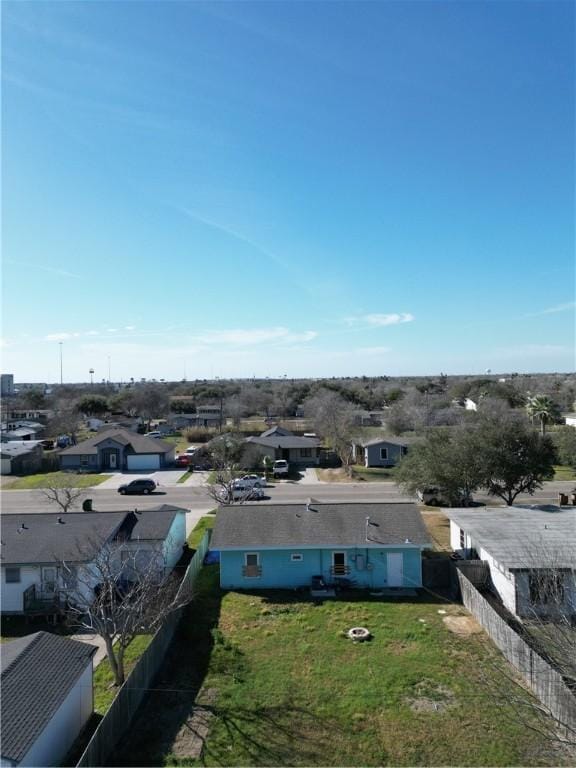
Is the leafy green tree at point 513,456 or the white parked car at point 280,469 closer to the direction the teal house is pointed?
the white parked car

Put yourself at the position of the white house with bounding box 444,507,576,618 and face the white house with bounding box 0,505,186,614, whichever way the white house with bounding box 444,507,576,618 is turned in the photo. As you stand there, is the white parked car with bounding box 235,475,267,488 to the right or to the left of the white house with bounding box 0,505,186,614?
right

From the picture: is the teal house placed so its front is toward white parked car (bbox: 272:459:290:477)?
yes

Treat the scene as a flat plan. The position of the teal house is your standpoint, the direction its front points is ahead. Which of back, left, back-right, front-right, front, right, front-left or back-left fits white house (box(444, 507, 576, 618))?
right

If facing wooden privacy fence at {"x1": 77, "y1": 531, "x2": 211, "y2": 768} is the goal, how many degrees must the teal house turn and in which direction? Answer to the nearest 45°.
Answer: approximately 135° to its left

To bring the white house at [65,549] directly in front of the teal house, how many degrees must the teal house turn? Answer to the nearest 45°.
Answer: approximately 90° to its left

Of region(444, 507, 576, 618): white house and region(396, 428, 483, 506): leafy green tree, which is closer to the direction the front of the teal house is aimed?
the leafy green tree

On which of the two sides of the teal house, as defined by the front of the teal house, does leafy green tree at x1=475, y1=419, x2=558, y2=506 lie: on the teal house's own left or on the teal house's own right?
on the teal house's own right

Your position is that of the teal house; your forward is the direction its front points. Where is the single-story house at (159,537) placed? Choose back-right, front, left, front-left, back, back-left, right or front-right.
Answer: left

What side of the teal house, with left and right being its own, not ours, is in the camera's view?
back

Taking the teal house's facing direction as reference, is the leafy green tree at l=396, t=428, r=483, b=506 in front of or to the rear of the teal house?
in front

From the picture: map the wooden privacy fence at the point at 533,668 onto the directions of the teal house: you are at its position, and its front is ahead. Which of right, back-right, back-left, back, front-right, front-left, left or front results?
back-right
